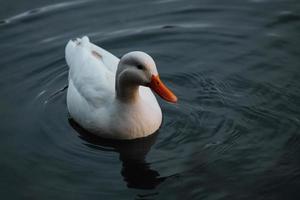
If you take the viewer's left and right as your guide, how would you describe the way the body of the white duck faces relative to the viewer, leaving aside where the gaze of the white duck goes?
facing the viewer and to the right of the viewer
